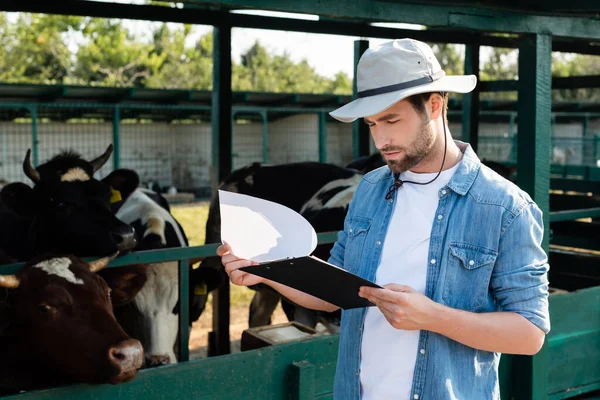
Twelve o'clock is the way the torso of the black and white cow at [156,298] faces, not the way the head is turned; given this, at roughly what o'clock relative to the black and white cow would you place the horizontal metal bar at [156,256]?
The horizontal metal bar is roughly at 12 o'clock from the black and white cow.

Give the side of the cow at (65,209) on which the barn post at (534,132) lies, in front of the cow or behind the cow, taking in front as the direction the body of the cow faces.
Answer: in front

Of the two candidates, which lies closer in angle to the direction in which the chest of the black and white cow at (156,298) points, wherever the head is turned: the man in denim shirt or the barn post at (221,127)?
the man in denim shirt

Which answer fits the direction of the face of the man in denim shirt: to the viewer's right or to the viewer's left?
to the viewer's left

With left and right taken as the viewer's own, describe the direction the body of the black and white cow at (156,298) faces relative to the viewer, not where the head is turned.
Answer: facing the viewer

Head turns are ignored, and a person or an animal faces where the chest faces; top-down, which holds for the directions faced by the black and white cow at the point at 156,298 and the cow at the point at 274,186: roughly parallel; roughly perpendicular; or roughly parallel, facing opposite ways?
roughly perpendicular

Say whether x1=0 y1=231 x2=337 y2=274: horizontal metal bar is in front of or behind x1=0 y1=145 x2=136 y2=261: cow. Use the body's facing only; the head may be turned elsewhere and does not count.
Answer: in front

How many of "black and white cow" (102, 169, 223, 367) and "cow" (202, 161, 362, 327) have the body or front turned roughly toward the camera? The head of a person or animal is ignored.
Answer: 1

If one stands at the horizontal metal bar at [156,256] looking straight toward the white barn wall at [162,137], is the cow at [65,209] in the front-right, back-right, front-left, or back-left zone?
front-left

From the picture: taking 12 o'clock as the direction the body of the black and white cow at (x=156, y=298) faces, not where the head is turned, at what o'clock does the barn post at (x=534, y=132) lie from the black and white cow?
The barn post is roughly at 10 o'clock from the black and white cow.

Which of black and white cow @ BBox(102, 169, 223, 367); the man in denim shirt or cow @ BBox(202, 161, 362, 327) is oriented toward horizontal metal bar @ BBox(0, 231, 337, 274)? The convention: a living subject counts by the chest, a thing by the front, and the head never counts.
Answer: the black and white cow

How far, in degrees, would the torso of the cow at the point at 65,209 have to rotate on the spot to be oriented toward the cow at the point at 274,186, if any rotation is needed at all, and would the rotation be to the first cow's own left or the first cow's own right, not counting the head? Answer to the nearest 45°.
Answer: approximately 90° to the first cow's own left

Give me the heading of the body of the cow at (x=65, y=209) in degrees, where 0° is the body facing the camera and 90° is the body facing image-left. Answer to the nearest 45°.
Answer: approximately 315°
